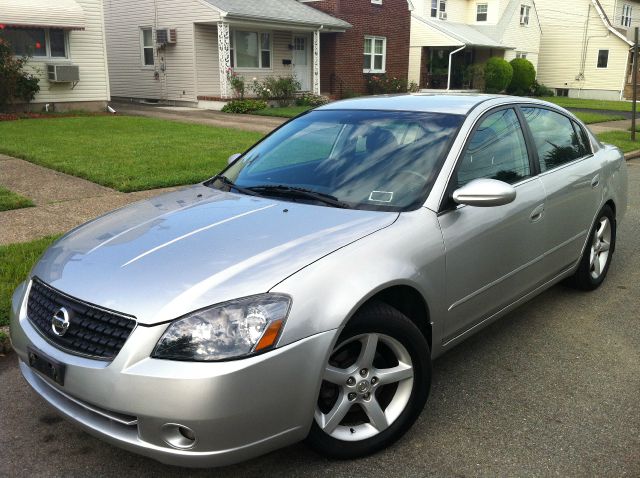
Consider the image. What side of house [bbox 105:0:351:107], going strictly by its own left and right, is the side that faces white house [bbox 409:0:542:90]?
left

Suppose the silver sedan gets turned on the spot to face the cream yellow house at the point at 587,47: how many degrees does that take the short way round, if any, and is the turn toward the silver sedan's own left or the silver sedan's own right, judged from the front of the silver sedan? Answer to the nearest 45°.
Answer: approximately 180°

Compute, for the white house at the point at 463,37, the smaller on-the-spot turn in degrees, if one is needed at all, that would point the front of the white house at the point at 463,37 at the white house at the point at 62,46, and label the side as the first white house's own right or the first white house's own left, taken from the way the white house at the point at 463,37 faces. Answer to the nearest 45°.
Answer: approximately 90° to the first white house's own right

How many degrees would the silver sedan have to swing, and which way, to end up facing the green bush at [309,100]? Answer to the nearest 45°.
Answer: approximately 135° to its right

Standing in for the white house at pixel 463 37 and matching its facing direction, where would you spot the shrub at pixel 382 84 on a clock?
The shrub is roughly at 2 o'clock from the white house.

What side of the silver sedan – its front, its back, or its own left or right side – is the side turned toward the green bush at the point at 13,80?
right

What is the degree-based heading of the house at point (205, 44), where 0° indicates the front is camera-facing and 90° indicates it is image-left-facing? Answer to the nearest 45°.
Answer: approximately 315°

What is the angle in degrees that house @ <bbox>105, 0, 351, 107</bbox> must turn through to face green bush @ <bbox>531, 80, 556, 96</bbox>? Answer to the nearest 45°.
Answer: approximately 90° to its left

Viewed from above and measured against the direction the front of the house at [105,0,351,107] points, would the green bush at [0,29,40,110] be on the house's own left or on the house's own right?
on the house's own right
